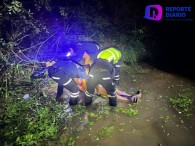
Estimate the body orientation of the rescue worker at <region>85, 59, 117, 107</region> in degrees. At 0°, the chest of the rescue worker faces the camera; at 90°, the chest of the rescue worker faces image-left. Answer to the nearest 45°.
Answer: approximately 180°

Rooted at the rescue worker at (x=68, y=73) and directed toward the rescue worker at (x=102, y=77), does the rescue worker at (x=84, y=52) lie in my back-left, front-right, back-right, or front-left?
front-left

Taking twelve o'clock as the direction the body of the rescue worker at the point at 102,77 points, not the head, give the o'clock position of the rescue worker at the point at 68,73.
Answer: the rescue worker at the point at 68,73 is roughly at 9 o'clock from the rescue worker at the point at 102,77.

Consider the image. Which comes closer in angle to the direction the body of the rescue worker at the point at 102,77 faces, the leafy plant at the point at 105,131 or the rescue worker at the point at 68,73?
the rescue worker

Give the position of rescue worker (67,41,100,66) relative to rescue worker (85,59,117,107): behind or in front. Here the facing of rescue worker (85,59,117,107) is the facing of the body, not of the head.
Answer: in front

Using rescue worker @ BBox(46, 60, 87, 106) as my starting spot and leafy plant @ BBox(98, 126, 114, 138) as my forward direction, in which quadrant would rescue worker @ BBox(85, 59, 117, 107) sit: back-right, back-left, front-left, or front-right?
front-left

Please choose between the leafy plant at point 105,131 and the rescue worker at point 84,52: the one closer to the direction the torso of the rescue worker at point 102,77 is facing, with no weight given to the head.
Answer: the rescue worker

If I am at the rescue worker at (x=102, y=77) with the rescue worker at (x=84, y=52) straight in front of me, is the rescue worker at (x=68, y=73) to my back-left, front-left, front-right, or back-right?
front-left
